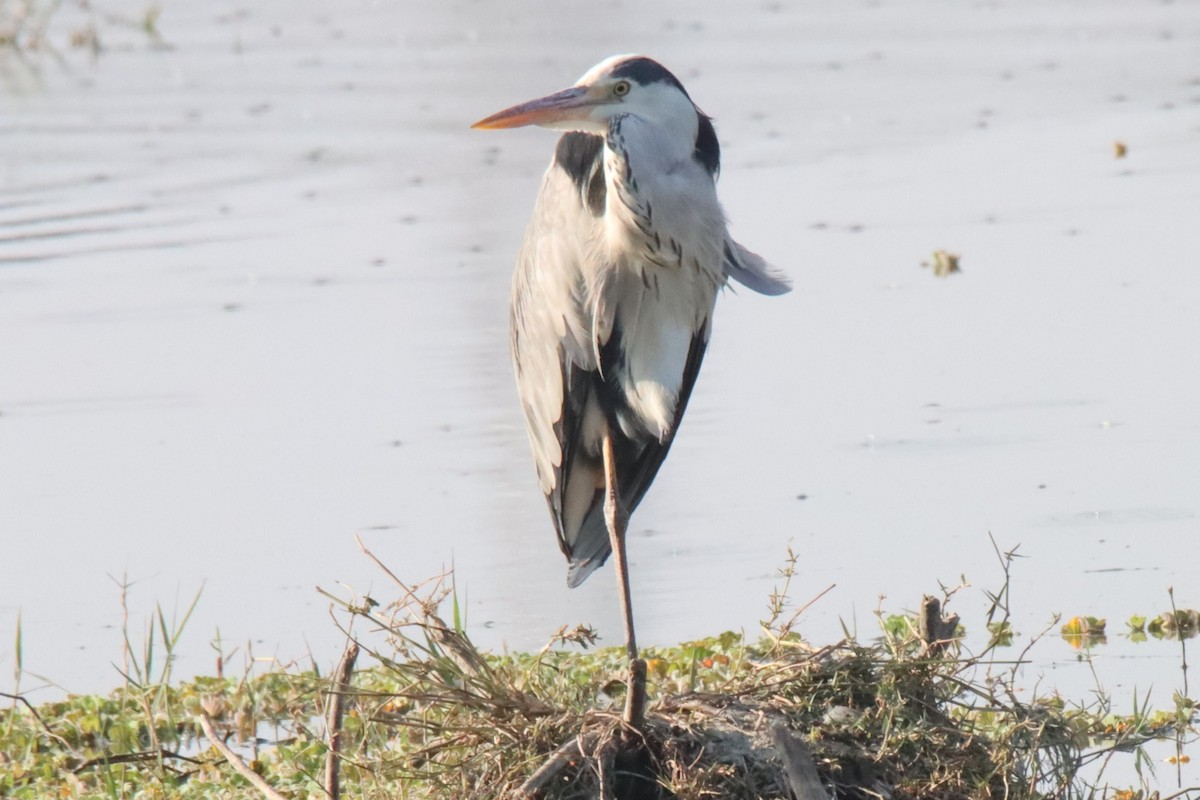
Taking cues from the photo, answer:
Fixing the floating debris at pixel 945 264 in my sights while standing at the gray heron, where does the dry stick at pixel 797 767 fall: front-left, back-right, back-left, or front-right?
back-right

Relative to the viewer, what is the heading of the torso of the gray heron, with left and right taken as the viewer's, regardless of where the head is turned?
facing the viewer and to the right of the viewer

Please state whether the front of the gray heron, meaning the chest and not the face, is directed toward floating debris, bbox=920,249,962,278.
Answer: no

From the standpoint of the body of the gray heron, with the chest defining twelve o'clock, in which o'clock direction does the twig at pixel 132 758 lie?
The twig is roughly at 4 o'clock from the gray heron.

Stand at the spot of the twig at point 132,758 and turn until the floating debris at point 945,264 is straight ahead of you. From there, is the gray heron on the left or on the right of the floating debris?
right

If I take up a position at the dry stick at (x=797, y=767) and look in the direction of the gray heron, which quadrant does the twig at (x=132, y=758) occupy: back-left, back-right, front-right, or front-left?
front-left

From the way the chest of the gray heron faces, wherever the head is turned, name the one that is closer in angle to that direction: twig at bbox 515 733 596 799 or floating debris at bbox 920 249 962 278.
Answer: the twig

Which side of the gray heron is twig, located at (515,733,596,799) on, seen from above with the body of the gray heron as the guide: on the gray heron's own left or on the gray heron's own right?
on the gray heron's own right

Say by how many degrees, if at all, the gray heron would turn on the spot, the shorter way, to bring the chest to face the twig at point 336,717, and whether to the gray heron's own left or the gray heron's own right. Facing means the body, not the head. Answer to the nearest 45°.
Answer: approximately 90° to the gray heron's own right
